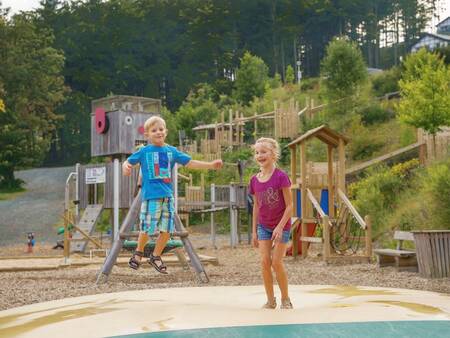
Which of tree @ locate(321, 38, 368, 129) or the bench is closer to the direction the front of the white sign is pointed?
the bench

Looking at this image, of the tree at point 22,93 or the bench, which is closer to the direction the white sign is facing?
the bench

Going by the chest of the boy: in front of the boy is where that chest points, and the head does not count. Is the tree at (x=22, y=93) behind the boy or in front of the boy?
behind

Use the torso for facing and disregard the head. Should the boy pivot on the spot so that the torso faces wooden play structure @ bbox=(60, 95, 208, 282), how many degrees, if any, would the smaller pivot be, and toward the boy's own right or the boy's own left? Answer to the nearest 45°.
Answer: approximately 180°

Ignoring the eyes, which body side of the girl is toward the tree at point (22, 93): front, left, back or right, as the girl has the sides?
right

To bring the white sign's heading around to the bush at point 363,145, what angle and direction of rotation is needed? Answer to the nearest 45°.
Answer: approximately 135° to its left

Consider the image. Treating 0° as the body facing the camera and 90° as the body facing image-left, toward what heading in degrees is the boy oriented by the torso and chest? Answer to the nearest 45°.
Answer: approximately 0°

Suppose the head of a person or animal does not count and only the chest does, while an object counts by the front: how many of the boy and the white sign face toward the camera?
2
